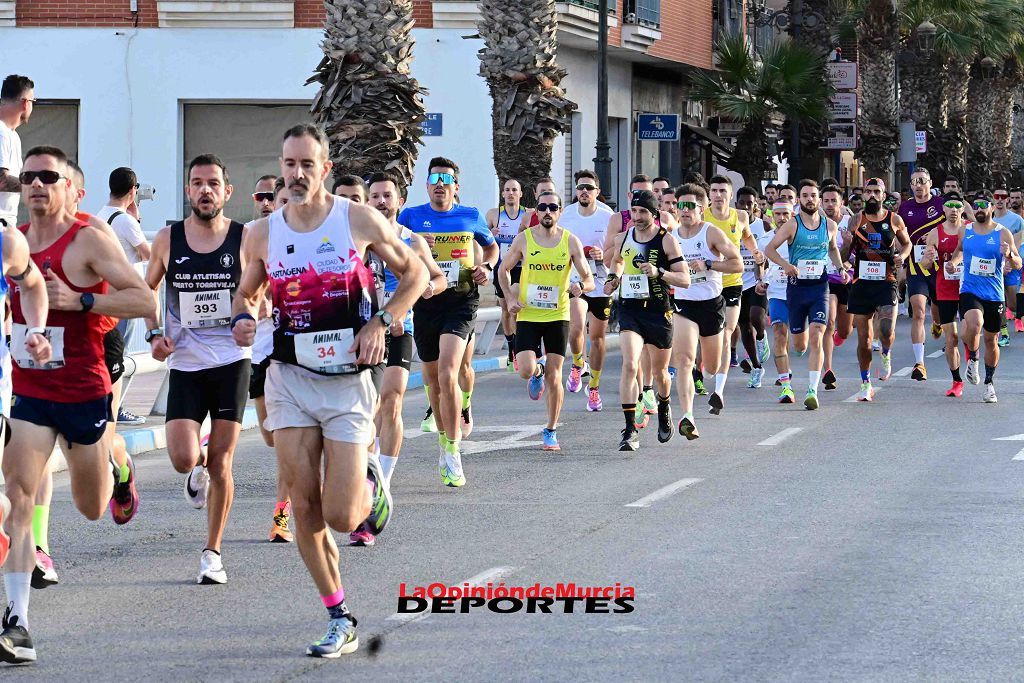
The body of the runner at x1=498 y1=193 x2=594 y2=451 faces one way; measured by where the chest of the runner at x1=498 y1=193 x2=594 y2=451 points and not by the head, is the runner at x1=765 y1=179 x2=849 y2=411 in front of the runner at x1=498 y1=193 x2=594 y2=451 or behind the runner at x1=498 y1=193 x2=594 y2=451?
behind

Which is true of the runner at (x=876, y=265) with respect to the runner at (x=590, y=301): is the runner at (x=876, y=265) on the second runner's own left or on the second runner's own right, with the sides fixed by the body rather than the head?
on the second runner's own left

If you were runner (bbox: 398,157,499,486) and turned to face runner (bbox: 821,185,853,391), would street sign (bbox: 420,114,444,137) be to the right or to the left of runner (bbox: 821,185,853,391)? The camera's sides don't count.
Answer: left

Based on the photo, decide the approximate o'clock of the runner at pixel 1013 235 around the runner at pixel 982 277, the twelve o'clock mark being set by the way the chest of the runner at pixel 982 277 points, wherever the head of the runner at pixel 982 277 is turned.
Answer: the runner at pixel 1013 235 is roughly at 6 o'clock from the runner at pixel 982 277.

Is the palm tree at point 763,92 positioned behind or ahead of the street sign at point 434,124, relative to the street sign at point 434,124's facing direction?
behind

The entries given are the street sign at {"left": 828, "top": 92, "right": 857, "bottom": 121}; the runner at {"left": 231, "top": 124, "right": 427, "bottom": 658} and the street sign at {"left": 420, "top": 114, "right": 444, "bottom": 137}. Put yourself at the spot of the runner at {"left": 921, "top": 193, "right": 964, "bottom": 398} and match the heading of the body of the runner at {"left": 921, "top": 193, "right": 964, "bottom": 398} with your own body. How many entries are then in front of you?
1

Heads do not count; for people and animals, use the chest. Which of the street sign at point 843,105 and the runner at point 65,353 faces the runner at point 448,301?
the street sign

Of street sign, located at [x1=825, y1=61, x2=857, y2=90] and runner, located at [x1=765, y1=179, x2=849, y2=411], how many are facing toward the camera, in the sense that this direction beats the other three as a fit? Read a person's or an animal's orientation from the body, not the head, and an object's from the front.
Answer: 2
